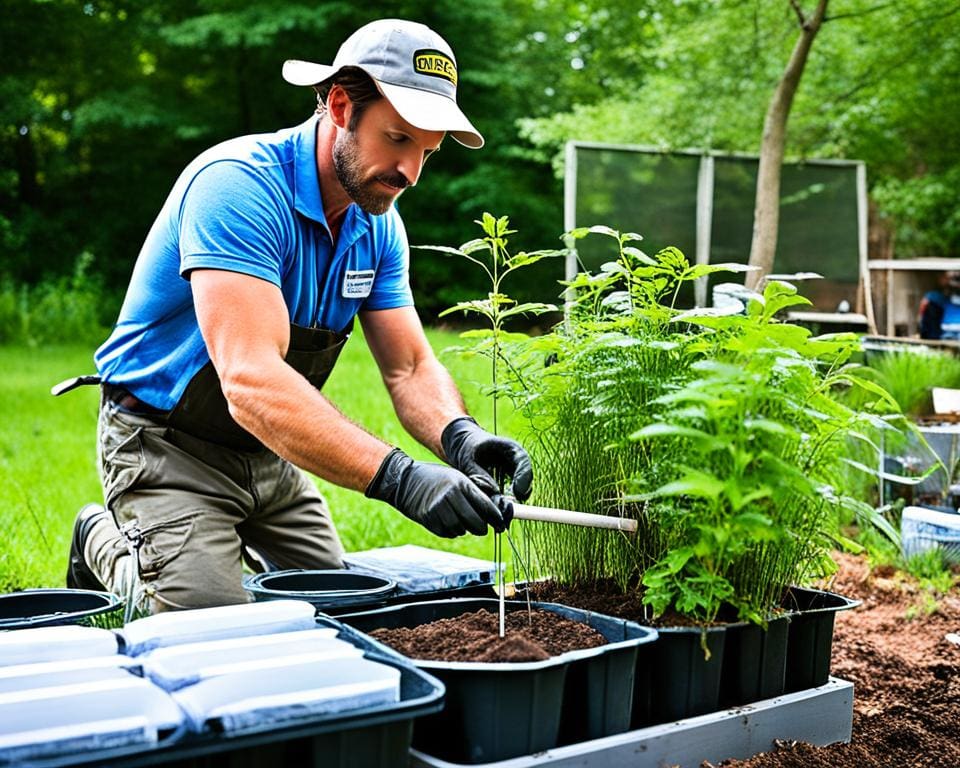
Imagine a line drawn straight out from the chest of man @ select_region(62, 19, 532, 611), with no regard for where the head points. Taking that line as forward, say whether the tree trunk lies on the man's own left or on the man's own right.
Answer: on the man's own left

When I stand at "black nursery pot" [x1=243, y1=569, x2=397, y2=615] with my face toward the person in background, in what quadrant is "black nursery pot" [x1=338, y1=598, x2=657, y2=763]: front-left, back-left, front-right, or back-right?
back-right

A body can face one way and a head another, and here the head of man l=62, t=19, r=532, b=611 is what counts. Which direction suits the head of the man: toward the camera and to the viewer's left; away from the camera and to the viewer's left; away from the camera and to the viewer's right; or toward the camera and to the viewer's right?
toward the camera and to the viewer's right

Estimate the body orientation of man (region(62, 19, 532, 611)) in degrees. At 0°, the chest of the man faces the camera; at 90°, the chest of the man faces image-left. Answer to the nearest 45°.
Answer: approximately 315°

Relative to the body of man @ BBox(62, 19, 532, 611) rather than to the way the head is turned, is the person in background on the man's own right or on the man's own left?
on the man's own left

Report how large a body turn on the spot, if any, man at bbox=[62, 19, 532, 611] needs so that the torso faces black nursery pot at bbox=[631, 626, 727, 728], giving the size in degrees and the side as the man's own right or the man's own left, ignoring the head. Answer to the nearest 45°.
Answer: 0° — they already face it

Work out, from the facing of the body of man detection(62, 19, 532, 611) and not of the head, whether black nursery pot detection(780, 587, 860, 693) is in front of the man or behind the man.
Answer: in front

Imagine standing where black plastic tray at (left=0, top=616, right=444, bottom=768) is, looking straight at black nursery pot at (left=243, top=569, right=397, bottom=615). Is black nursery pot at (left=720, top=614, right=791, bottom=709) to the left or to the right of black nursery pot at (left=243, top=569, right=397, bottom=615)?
right

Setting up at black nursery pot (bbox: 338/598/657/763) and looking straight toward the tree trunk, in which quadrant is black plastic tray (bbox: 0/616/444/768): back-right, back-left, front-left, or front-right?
back-left

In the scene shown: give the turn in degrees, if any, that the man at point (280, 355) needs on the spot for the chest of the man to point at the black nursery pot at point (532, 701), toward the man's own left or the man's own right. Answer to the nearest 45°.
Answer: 0° — they already face it

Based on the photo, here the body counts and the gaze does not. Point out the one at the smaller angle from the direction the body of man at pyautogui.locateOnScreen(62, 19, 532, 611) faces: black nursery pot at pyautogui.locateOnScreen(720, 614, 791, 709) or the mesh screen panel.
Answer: the black nursery pot
